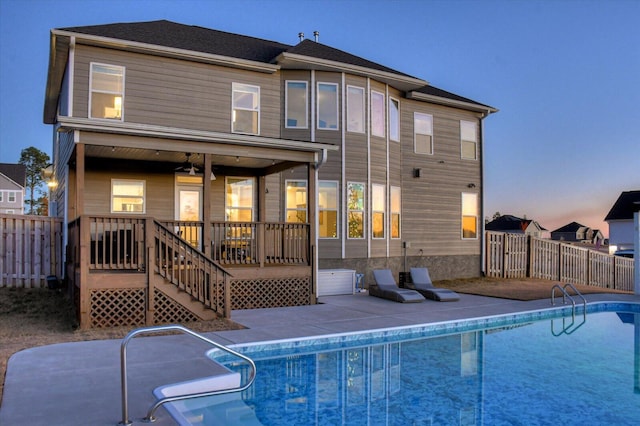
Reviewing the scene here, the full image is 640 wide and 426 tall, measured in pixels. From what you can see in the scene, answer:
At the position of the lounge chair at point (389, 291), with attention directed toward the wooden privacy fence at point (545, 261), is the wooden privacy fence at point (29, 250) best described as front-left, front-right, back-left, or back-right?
back-left

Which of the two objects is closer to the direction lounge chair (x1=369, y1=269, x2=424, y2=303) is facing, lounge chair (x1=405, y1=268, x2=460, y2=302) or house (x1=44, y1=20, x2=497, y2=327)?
the lounge chair

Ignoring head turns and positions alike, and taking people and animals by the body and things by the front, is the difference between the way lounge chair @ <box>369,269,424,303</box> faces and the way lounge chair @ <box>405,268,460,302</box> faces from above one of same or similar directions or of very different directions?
same or similar directions

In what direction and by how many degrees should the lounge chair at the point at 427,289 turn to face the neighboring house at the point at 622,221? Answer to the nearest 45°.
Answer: approximately 90° to its left

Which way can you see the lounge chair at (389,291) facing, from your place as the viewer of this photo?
facing the viewer and to the right of the viewer

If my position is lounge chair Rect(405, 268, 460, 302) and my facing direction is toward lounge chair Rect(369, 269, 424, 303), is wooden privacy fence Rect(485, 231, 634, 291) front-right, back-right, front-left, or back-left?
back-right

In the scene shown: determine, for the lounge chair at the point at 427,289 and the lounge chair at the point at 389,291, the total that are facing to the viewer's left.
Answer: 0

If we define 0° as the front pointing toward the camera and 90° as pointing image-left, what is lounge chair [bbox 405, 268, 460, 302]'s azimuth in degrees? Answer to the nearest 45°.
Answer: approximately 315°

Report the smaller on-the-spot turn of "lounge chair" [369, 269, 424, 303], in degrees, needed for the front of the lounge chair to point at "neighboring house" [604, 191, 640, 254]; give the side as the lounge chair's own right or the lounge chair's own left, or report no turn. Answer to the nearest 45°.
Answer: approximately 90° to the lounge chair's own left

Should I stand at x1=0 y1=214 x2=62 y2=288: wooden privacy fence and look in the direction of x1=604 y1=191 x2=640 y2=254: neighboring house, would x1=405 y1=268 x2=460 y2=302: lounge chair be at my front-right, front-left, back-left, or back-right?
front-right

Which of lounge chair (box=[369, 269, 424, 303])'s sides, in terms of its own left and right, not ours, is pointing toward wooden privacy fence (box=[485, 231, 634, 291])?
left
